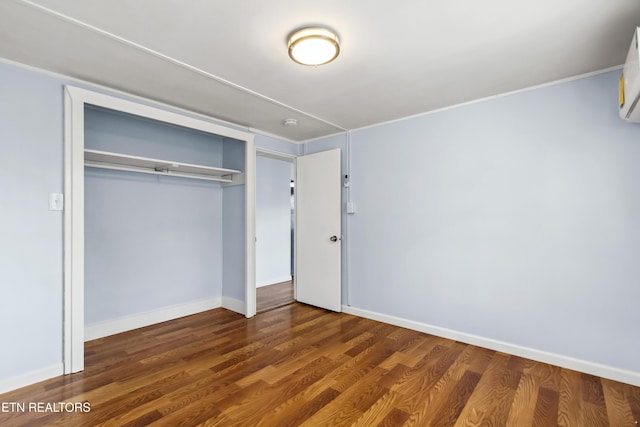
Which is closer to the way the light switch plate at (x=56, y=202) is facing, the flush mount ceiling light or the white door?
the flush mount ceiling light

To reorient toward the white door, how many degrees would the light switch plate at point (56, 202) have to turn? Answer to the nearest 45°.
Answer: approximately 90° to its left

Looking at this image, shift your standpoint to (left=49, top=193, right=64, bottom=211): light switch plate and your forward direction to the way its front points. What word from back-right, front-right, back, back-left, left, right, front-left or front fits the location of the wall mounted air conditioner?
front-left

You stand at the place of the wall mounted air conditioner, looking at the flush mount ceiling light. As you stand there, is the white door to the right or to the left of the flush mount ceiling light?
right

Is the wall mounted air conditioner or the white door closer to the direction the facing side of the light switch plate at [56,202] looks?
the wall mounted air conditioner

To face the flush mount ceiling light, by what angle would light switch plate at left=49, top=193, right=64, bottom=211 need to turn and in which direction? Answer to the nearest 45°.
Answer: approximately 45° to its left

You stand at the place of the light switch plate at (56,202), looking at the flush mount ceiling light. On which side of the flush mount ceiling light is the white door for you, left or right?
left

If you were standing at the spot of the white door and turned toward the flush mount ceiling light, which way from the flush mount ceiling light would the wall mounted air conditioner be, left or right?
left
